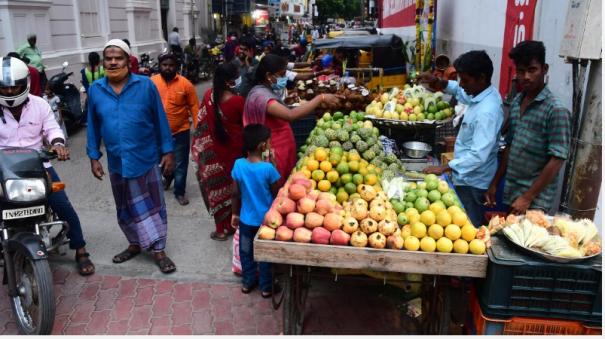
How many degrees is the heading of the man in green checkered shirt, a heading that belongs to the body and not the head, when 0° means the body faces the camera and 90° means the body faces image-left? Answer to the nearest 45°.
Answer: approximately 45°

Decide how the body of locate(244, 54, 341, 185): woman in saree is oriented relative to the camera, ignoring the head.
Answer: to the viewer's right

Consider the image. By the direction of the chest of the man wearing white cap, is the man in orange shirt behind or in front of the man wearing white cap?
behind

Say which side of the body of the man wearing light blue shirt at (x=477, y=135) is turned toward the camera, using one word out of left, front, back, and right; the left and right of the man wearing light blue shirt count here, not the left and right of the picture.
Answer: left

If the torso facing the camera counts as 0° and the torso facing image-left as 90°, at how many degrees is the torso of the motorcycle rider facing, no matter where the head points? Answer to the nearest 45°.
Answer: approximately 0°

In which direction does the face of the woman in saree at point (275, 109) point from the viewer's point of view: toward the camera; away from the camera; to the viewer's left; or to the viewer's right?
to the viewer's right

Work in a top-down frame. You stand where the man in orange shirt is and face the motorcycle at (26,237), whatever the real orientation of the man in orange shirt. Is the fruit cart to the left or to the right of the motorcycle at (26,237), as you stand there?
left

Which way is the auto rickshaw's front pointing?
to the viewer's left

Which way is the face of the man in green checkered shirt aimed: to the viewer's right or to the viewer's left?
to the viewer's left
